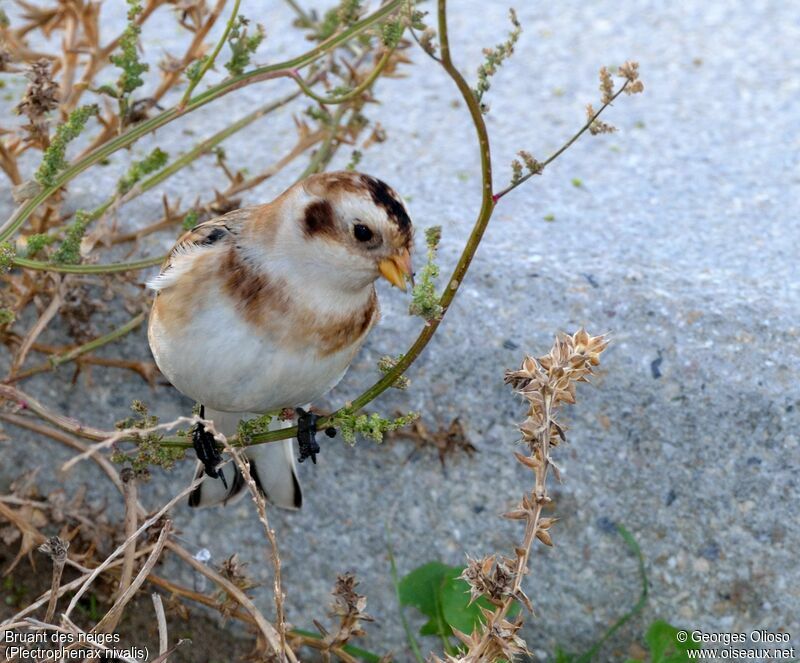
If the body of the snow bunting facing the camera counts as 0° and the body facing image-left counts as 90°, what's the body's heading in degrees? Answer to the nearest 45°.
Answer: approximately 315°

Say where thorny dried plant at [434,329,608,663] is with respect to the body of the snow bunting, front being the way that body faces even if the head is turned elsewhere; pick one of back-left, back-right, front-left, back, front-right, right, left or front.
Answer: front
